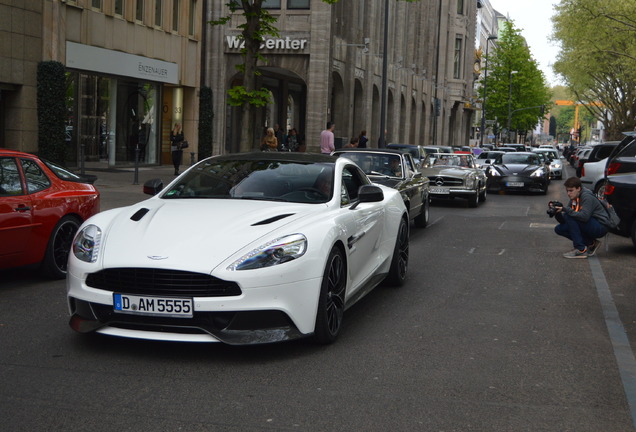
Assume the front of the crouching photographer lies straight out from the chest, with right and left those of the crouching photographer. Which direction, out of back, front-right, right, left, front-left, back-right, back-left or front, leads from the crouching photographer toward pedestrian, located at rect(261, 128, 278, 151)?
front-right

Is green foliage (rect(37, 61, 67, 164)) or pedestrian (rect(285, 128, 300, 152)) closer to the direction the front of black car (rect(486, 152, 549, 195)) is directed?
the green foliage

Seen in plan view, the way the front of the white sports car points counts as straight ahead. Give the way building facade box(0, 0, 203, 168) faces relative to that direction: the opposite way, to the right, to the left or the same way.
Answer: to the left

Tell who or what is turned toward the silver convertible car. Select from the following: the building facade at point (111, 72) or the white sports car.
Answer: the building facade

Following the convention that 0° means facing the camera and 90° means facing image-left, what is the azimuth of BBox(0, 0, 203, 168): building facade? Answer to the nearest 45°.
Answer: approximately 315°

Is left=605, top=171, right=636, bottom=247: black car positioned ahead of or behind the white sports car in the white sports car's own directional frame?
behind

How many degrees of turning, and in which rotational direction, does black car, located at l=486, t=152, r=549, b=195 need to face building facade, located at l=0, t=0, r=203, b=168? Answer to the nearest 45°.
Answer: approximately 90° to its right

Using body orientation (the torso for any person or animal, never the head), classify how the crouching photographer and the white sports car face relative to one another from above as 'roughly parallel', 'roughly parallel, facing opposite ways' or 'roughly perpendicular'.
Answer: roughly perpendicular

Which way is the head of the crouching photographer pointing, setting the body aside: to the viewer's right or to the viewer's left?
to the viewer's left

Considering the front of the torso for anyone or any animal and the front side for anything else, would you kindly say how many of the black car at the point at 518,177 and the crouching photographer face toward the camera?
1

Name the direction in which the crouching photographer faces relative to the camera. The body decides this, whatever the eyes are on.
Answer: to the viewer's left

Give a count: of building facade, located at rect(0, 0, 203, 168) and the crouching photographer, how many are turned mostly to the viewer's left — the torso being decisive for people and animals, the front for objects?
1

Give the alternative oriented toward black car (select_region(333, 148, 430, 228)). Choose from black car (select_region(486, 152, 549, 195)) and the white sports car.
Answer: black car (select_region(486, 152, 549, 195))

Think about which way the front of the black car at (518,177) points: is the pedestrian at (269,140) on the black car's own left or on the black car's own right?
on the black car's own right

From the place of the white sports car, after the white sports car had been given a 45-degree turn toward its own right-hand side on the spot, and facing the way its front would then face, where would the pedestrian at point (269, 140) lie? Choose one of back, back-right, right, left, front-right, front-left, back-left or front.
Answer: right

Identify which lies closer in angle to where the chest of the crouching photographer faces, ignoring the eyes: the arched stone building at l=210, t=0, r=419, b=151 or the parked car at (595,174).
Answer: the arched stone building
